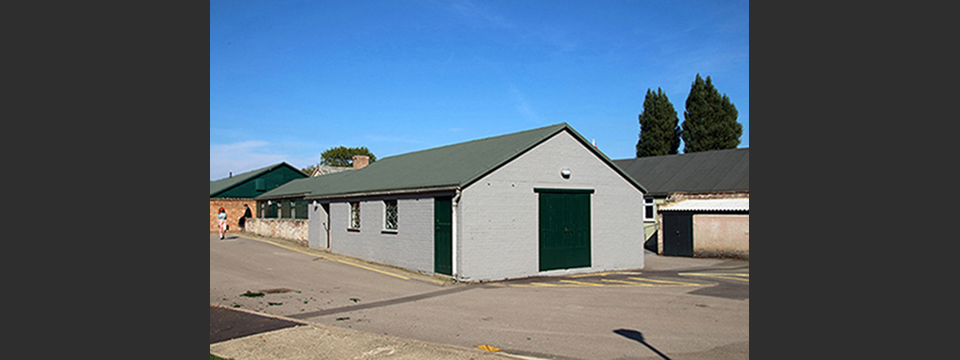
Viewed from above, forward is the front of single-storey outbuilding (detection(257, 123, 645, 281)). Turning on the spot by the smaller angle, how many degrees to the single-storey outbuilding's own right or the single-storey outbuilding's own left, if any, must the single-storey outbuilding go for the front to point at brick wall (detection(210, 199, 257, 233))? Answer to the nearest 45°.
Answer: approximately 180°

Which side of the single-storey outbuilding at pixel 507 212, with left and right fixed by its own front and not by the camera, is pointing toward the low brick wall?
back

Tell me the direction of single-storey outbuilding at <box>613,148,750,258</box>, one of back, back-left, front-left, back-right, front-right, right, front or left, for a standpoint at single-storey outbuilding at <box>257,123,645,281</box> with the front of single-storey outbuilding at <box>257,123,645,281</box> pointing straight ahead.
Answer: left

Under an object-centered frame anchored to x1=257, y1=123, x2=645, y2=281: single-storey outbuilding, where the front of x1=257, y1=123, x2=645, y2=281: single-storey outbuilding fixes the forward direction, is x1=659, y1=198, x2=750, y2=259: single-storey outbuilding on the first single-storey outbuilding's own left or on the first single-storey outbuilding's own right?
on the first single-storey outbuilding's own left

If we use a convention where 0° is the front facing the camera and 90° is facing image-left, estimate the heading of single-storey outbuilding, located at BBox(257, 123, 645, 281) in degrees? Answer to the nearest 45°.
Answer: approximately 315°

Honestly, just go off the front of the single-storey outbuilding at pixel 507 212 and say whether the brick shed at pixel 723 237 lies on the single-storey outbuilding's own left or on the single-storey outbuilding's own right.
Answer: on the single-storey outbuilding's own left

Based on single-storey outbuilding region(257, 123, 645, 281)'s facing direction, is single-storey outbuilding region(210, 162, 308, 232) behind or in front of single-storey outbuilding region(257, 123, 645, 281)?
behind

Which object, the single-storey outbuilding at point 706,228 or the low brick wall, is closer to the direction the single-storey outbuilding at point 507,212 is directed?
the single-storey outbuilding
